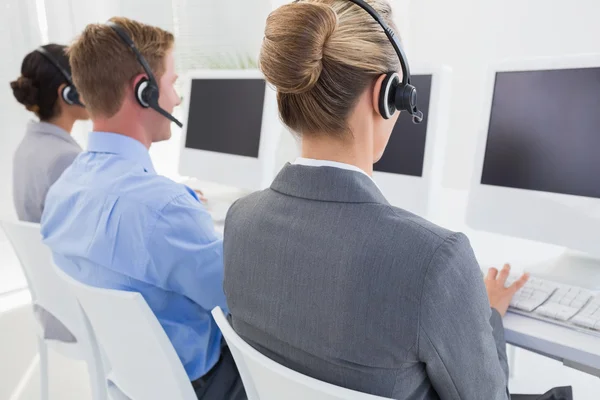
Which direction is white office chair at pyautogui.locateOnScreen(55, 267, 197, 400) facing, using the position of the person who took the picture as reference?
facing away from the viewer and to the right of the viewer

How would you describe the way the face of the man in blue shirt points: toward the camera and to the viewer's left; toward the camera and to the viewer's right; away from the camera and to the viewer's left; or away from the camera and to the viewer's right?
away from the camera and to the viewer's right

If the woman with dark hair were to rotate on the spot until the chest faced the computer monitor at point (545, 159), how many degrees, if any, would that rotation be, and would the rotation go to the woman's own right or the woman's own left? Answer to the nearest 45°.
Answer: approximately 90° to the woman's own right

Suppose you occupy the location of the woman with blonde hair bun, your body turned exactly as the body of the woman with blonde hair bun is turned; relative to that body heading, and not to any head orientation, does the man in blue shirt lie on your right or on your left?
on your left

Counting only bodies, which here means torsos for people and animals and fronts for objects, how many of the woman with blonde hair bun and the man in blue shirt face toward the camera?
0

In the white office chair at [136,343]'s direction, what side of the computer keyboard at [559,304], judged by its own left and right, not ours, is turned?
front

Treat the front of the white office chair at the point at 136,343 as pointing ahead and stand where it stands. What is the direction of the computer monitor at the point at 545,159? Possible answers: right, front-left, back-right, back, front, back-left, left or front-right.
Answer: front-right

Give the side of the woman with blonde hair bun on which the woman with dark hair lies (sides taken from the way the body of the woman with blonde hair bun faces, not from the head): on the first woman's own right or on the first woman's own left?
on the first woman's own left

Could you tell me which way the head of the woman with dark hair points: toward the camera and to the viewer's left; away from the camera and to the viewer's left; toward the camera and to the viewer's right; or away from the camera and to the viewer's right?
away from the camera and to the viewer's right
